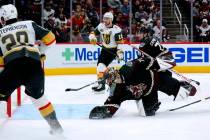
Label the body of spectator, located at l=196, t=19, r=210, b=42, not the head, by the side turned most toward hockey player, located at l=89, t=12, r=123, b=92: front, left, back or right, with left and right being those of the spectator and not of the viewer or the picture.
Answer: front

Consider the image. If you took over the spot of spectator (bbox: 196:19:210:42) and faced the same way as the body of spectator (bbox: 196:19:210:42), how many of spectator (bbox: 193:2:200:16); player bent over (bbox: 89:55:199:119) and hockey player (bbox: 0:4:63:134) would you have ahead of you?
2

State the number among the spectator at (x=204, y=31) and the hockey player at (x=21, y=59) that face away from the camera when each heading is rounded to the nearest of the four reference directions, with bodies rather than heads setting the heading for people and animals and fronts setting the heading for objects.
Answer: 1

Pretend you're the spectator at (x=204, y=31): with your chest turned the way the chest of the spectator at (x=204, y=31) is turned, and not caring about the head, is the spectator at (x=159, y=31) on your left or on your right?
on your right

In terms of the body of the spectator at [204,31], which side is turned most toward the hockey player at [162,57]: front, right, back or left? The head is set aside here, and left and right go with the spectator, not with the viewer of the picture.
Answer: front

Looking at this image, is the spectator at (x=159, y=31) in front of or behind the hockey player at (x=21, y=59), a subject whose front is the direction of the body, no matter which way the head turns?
in front

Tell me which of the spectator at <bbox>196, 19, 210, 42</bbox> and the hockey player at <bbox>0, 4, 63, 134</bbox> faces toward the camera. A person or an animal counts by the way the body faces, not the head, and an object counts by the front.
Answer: the spectator

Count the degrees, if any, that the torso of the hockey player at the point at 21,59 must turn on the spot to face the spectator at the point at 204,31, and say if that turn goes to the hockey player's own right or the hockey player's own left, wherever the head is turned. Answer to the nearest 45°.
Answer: approximately 45° to the hockey player's own right

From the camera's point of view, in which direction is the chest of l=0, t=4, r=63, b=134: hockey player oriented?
away from the camera

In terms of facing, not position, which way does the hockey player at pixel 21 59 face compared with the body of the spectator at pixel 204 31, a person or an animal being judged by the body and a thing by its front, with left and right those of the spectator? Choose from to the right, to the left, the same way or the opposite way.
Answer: the opposite way

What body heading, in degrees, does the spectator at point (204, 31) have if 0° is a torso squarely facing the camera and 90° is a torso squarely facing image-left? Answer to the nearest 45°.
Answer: approximately 0°

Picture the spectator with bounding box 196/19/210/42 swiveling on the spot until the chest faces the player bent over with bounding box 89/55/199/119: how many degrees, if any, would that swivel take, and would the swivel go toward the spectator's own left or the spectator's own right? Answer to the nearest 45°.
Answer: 0° — they already face them

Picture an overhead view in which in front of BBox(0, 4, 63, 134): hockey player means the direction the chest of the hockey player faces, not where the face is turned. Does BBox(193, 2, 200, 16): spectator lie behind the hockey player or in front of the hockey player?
in front
